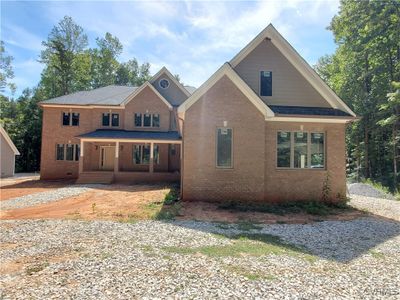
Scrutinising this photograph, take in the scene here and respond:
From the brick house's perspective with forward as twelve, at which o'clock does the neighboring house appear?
The neighboring house is roughly at 4 o'clock from the brick house.

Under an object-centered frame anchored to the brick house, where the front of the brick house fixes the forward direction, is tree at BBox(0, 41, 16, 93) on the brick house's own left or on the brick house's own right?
on the brick house's own right

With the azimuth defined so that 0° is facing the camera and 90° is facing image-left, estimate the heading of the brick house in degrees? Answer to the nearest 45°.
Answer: approximately 0°
